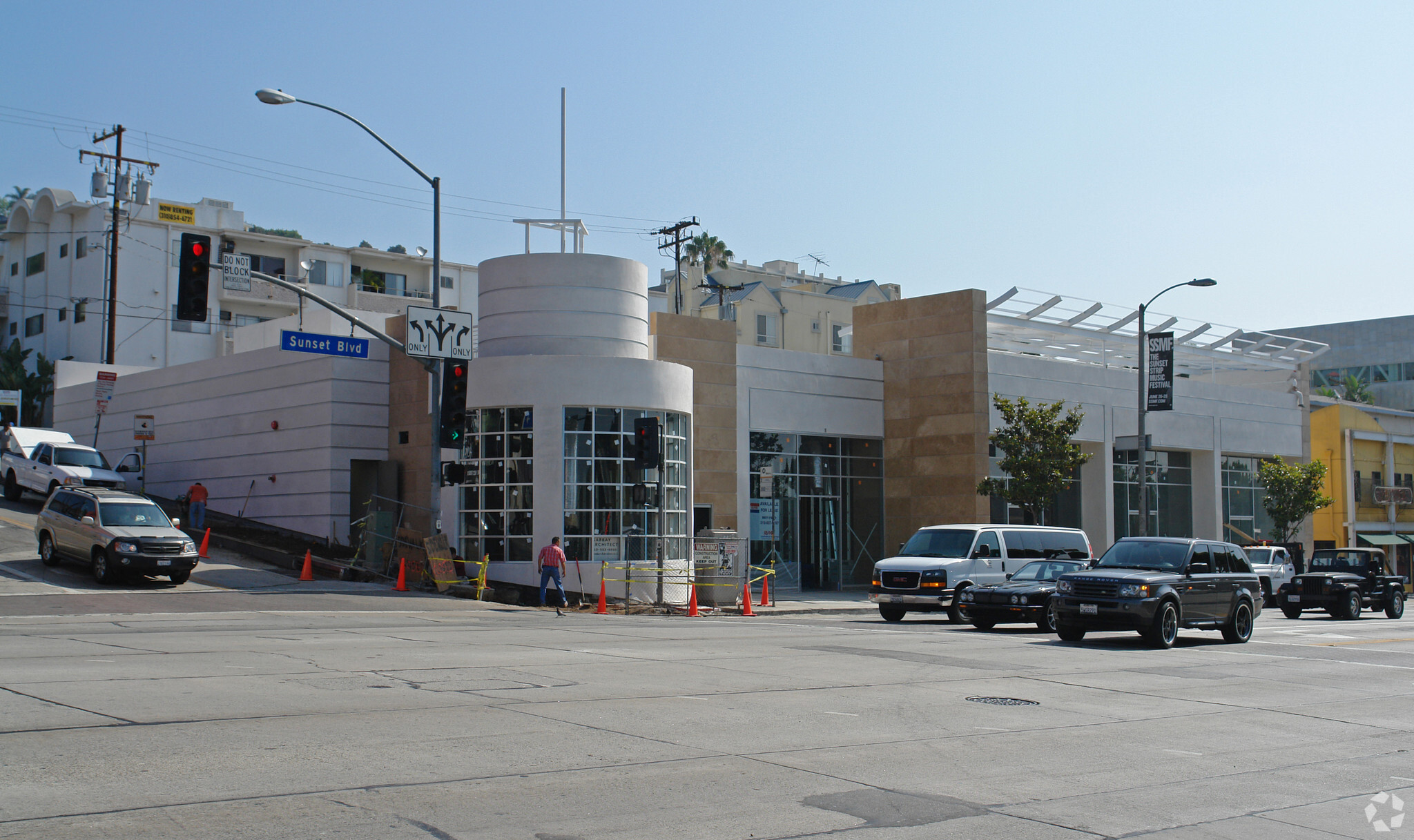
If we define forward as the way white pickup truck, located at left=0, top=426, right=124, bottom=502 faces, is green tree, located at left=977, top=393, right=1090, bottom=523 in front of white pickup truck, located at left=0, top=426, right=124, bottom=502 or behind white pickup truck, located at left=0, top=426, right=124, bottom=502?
in front

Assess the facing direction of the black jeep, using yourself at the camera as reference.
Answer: facing the viewer and to the left of the viewer

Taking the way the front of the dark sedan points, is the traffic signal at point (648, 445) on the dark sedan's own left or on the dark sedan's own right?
on the dark sedan's own right

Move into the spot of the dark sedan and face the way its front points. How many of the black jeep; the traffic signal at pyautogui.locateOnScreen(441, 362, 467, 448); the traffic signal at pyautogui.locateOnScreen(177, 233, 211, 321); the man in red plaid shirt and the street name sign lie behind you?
1

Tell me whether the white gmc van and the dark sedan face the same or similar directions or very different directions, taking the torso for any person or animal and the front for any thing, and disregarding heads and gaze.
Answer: same or similar directions

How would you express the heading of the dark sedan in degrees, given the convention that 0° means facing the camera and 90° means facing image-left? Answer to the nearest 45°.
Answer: approximately 45°

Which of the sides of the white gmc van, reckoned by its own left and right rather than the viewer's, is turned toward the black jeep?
back

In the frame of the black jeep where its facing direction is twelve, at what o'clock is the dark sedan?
The dark sedan is roughly at 11 o'clock from the black jeep.

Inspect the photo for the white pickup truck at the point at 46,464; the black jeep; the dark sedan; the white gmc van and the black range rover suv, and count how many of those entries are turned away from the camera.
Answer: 0

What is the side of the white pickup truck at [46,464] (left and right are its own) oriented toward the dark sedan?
front

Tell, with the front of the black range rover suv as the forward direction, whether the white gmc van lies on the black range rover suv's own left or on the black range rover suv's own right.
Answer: on the black range rover suv's own right

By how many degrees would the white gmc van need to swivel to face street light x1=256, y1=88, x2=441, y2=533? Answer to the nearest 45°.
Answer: approximately 45° to its right

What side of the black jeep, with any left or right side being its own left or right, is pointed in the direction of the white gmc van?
front

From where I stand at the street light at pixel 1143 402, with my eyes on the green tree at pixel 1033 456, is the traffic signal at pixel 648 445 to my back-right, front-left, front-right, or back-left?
front-left

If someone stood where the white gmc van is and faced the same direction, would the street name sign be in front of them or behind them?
in front

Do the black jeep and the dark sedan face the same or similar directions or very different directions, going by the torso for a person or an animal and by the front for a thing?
same or similar directions
